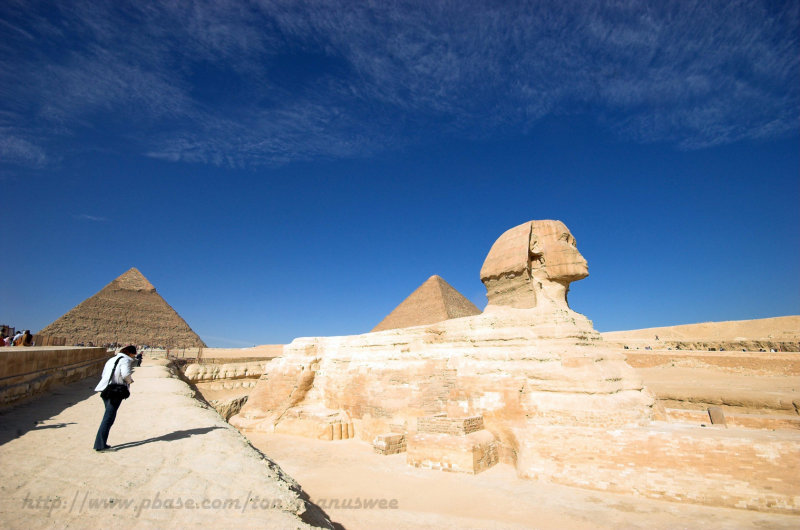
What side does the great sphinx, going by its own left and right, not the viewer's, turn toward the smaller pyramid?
left

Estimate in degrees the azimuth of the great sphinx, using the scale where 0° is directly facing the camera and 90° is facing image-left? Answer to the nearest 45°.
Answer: approximately 270°

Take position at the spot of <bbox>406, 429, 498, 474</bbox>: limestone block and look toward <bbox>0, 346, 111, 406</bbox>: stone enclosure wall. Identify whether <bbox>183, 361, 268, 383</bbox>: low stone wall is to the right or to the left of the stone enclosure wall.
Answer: right

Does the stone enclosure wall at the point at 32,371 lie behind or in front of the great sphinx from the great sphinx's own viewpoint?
behind

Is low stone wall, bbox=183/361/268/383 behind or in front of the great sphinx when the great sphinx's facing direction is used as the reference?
behind
